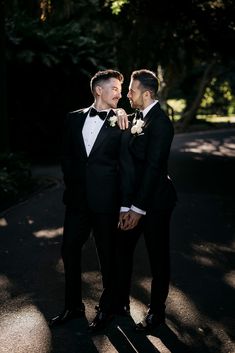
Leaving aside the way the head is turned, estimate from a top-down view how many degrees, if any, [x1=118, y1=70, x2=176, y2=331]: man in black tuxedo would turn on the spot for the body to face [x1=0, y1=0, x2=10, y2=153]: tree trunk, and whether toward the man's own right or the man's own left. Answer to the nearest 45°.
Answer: approximately 45° to the man's own right

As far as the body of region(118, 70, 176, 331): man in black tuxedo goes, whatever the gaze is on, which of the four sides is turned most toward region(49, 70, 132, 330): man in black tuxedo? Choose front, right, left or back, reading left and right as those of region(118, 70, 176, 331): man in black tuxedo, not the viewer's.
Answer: front

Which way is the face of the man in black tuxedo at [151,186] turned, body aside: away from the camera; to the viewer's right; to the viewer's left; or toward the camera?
to the viewer's left

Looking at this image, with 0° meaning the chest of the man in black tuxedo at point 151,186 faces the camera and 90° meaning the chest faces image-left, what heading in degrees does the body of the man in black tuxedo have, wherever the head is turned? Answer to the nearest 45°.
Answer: approximately 90°

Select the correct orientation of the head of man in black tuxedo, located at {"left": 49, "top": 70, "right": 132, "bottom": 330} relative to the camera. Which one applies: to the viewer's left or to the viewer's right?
to the viewer's right

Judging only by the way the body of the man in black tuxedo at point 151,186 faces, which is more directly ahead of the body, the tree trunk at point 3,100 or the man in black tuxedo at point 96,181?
the man in black tuxedo
